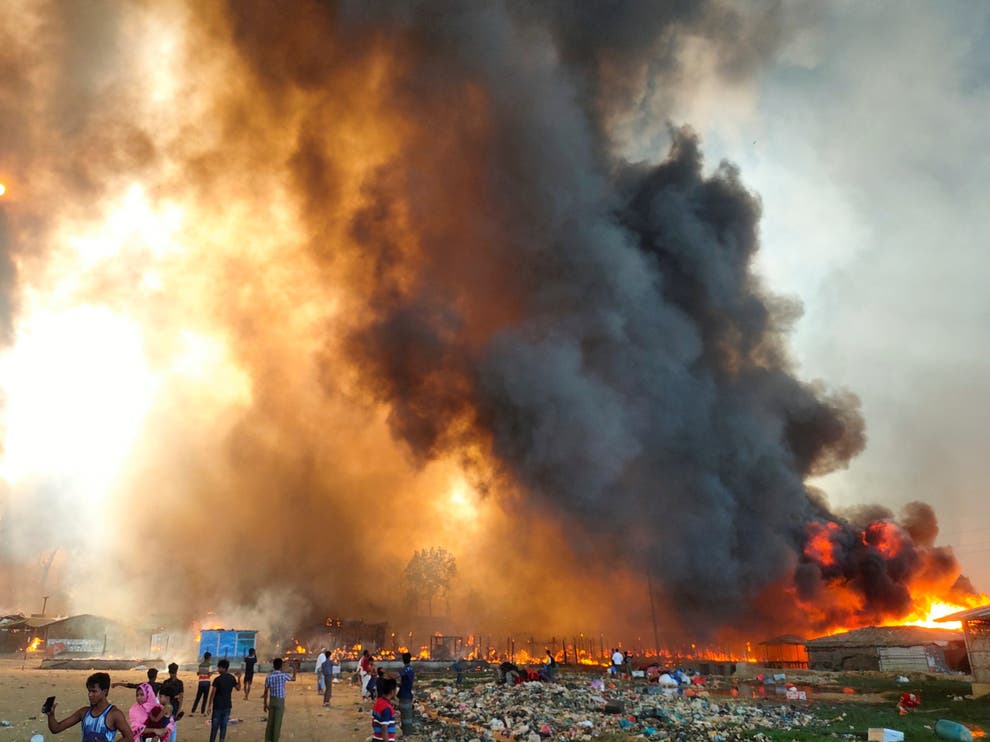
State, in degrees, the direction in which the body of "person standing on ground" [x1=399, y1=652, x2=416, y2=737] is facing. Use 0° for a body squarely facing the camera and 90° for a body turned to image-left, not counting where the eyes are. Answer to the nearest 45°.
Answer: approximately 180°

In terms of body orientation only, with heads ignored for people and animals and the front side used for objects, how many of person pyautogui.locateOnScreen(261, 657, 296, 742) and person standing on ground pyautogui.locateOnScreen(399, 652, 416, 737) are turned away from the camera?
2

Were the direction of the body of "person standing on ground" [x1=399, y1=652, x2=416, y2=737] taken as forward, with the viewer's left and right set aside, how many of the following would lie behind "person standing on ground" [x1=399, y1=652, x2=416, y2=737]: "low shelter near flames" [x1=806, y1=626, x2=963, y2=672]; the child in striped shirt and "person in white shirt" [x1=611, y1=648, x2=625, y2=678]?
1

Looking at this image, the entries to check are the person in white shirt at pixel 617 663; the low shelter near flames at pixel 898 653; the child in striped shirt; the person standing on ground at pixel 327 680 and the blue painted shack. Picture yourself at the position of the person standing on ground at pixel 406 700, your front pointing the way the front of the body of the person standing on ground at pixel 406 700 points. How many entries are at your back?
1

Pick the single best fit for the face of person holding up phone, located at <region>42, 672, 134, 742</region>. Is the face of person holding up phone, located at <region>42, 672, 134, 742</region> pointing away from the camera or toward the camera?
toward the camera

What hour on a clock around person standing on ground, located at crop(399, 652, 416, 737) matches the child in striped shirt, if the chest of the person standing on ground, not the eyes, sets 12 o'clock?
The child in striped shirt is roughly at 6 o'clock from the person standing on ground.

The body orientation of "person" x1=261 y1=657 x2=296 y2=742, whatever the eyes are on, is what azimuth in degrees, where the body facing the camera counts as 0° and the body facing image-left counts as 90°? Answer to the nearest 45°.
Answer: approximately 180°

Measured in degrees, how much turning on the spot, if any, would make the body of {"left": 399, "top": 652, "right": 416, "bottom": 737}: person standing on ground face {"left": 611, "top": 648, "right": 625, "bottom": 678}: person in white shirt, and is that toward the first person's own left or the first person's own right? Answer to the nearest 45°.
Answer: approximately 45° to the first person's own right

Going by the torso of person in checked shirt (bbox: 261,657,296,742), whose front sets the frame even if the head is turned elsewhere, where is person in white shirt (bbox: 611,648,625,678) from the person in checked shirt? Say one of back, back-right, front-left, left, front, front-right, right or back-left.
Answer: front-right

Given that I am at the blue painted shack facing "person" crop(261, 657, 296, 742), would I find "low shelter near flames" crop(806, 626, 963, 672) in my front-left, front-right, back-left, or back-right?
front-left

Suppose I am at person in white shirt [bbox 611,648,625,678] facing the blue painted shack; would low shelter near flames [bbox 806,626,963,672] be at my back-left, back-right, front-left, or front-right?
back-right

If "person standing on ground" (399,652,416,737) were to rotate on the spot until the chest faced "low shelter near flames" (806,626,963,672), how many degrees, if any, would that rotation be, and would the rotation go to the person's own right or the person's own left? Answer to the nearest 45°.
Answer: approximately 45° to the person's own right

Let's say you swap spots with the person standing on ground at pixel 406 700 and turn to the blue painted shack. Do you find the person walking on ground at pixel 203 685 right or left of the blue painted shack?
left

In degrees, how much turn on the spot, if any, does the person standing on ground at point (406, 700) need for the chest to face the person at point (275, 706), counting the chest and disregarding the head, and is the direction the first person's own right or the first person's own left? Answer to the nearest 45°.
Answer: approximately 135° to the first person's own left

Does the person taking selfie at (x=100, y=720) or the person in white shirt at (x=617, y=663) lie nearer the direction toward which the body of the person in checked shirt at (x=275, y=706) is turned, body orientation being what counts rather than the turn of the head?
the person in white shirt

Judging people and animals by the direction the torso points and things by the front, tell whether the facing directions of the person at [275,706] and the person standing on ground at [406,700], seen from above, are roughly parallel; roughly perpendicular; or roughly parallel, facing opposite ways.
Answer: roughly parallel

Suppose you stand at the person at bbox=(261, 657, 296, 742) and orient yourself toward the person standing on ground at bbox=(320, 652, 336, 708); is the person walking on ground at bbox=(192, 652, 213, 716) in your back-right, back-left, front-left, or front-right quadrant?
front-left
